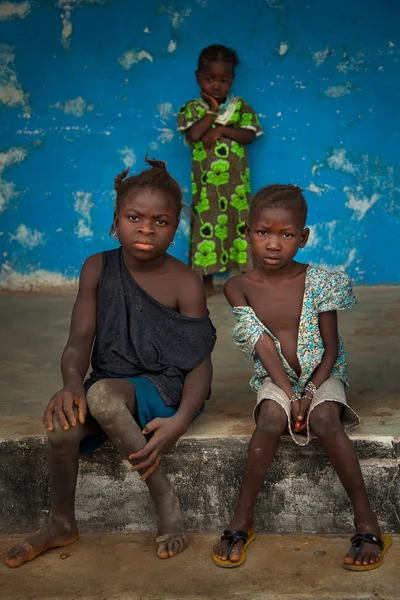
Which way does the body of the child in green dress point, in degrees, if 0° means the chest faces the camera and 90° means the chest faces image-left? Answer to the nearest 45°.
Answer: approximately 0°
